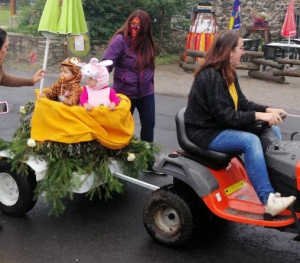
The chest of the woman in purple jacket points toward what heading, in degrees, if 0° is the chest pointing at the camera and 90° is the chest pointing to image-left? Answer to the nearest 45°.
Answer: approximately 0°

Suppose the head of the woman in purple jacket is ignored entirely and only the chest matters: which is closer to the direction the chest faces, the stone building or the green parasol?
the green parasol

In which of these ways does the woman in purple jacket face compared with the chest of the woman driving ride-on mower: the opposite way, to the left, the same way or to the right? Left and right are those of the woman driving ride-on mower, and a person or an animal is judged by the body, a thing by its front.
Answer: to the right

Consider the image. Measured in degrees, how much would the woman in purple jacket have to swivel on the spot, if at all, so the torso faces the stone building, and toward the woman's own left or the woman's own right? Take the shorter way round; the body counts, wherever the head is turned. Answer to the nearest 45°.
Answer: approximately 180°

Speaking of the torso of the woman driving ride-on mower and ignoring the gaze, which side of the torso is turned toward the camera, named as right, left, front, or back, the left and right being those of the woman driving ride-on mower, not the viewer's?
right

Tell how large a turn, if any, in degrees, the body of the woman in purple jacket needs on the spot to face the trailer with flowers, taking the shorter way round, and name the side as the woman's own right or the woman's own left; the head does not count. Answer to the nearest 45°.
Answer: approximately 45° to the woman's own right

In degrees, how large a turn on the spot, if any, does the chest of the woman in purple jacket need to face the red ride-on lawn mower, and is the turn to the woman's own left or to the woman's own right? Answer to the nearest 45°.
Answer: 0° — they already face it

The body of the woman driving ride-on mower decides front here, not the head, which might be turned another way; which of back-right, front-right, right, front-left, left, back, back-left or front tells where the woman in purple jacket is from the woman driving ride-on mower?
back-left

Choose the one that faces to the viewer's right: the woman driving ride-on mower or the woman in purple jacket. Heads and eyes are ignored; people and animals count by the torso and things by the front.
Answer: the woman driving ride-on mower

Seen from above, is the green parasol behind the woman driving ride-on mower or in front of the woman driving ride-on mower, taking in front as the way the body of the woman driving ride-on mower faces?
behind

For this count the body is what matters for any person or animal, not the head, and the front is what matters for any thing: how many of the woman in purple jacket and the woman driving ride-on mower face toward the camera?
1

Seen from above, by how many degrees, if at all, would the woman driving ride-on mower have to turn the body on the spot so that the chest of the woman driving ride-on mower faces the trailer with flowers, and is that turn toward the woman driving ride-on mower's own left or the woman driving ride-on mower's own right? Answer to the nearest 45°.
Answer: approximately 180°
